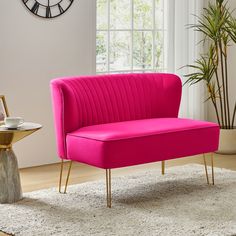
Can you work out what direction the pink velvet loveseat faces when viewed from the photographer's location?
facing the viewer and to the right of the viewer

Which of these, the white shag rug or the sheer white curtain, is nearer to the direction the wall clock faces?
the white shag rug

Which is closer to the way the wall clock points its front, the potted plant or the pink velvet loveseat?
the pink velvet loveseat

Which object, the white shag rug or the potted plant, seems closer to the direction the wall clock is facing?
the white shag rug

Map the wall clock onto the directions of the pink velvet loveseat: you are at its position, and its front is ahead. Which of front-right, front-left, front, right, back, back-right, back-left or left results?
back

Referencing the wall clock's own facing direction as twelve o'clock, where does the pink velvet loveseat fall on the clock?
The pink velvet loveseat is roughly at 11 o'clock from the wall clock.

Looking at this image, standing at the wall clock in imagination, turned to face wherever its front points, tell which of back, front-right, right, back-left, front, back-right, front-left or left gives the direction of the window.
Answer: back-left

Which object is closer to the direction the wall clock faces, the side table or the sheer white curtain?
the side table

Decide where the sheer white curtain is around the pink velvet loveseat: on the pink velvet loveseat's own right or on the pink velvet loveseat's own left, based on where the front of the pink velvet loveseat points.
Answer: on the pink velvet loveseat's own left

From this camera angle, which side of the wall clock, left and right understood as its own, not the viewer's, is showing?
front

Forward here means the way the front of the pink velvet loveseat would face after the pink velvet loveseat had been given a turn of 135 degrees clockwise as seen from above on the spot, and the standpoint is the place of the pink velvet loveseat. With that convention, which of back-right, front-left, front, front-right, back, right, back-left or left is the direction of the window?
right

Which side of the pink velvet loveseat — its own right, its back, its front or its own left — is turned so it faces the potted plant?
left

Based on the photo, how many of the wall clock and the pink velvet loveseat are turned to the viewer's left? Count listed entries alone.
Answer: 0

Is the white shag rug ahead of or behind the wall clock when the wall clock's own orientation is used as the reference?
ahead

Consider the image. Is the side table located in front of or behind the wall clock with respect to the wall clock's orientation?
in front
